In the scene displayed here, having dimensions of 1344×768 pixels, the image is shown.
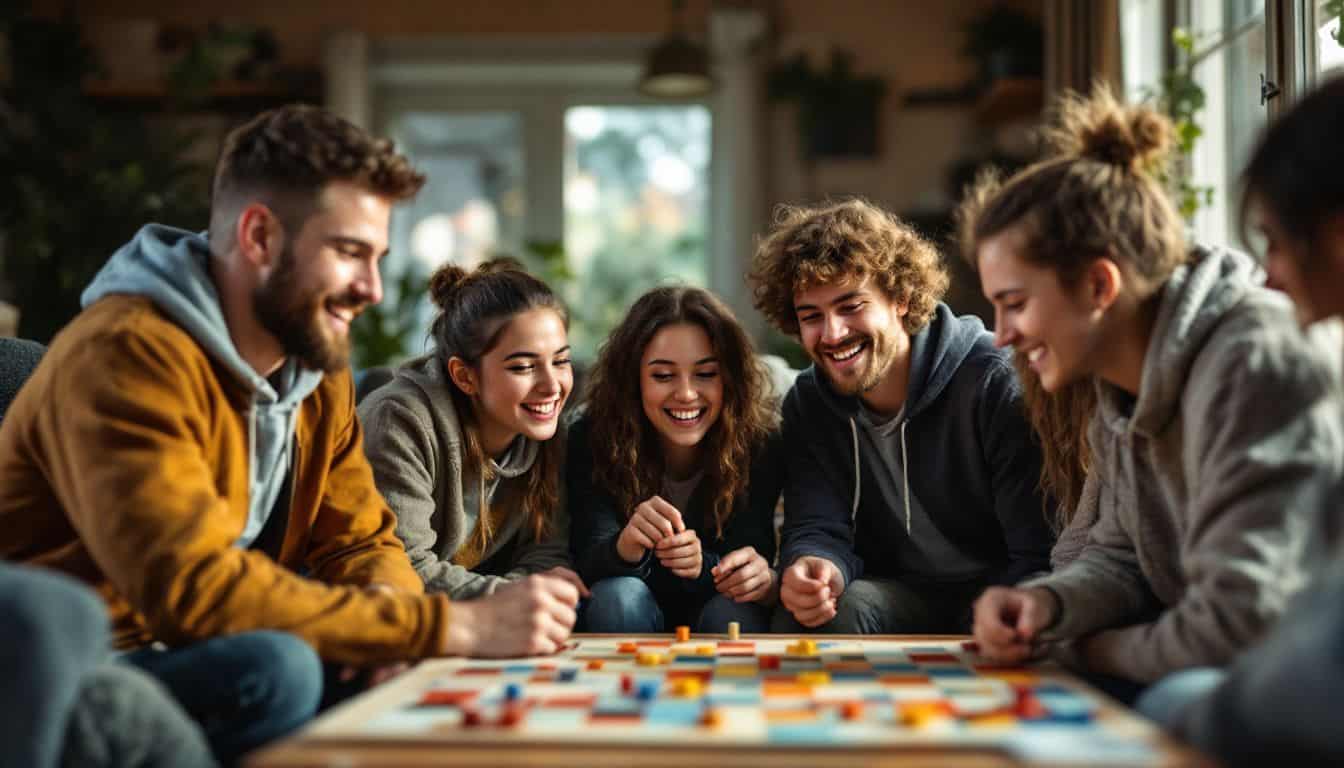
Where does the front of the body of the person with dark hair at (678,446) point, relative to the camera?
toward the camera

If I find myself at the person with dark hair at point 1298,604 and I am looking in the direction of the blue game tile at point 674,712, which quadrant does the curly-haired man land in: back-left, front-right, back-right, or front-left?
front-right

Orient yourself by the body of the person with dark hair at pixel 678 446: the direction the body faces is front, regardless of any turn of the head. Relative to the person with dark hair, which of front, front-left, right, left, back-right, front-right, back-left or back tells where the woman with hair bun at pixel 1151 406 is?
front-left

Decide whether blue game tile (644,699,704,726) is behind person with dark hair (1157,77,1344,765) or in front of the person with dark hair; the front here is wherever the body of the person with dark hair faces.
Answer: in front

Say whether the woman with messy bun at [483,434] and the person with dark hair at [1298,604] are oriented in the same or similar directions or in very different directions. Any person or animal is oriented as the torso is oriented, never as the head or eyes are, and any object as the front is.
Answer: very different directions

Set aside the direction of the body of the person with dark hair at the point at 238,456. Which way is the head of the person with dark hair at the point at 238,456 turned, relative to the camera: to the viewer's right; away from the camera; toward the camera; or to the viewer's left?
to the viewer's right

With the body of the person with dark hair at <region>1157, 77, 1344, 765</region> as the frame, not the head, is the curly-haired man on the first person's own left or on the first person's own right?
on the first person's own right

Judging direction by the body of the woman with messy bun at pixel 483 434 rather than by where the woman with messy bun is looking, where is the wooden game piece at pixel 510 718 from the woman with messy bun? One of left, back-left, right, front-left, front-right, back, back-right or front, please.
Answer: front-right

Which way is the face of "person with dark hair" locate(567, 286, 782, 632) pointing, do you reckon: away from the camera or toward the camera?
toward the camera

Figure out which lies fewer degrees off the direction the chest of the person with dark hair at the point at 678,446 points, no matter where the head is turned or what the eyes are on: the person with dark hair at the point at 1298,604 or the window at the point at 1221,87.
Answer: the person with dark hair

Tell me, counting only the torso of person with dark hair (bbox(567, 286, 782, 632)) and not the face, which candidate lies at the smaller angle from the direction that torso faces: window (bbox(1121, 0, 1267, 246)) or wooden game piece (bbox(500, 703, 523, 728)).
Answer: the wooden game piece

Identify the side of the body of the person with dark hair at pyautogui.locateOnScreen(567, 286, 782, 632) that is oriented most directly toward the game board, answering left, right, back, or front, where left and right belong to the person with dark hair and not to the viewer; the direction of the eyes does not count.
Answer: front

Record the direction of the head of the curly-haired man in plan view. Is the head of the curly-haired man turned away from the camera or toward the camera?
toward the camera

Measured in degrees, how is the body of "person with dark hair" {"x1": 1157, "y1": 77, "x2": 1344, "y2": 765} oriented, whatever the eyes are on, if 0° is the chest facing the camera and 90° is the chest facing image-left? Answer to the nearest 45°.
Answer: approximately 90°

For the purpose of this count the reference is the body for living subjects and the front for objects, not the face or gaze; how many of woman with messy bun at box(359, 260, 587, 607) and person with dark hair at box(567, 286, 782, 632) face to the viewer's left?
0

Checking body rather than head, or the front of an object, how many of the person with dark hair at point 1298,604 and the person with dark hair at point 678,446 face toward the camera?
1

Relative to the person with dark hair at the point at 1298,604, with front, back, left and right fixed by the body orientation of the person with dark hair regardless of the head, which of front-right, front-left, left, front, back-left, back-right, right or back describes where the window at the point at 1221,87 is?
right
